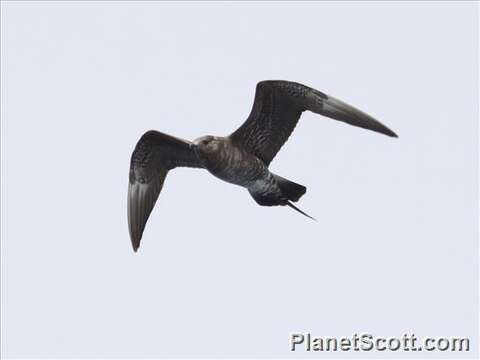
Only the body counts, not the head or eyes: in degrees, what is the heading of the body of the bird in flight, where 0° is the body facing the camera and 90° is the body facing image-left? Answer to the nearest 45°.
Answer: approximately 45°
